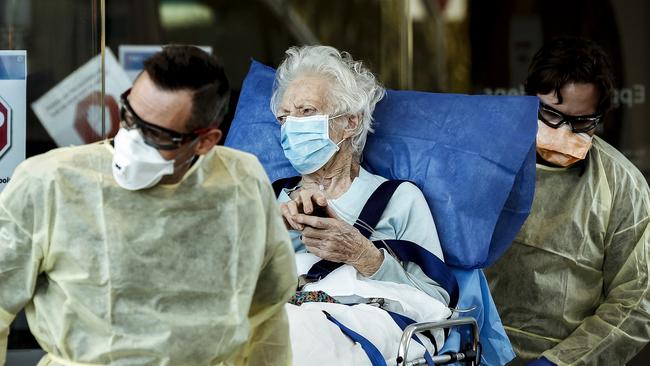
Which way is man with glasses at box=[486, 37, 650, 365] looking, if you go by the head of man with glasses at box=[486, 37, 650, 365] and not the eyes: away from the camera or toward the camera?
toward the camera

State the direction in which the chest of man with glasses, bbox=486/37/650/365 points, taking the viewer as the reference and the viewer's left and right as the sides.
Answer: facing the viewer and to the left of the viewer

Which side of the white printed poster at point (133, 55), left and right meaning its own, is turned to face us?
front

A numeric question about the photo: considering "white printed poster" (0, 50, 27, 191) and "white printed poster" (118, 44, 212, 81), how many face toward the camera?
2

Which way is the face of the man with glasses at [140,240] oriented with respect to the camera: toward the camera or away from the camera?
toward the camera

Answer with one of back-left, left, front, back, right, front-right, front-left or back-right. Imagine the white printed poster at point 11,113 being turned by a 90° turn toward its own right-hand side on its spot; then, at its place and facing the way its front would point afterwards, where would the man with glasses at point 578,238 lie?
back

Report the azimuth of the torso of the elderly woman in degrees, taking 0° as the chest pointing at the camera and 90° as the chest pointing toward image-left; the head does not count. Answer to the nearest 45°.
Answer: approximately 45°

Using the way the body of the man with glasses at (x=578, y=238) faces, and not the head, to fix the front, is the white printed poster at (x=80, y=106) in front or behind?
in front

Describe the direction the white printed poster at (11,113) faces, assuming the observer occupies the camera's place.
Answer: facing the viewer

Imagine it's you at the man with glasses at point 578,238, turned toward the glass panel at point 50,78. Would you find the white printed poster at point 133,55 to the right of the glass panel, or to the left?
right
